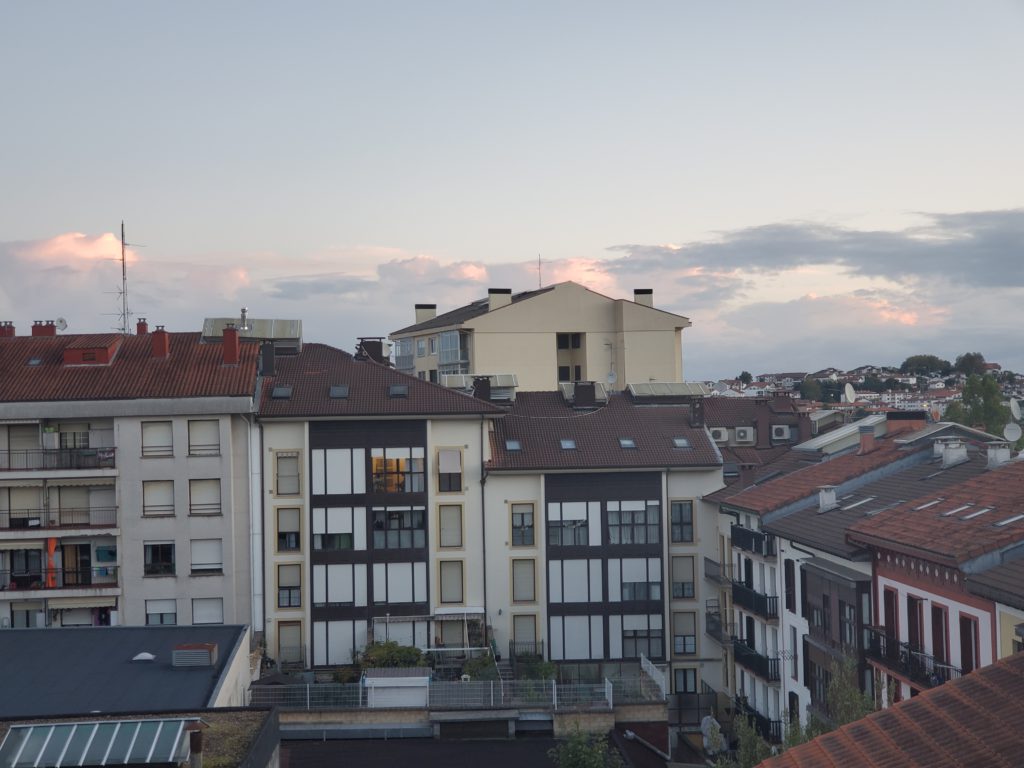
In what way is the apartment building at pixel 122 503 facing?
toward the camera
